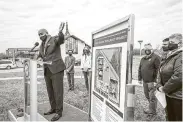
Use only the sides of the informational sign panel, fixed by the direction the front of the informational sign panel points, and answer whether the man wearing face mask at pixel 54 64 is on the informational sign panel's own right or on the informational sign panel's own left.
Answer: on the informational sign panel's own right

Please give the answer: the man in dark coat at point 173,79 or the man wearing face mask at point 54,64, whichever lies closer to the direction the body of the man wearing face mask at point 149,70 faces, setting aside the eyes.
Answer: the man wearing face mask

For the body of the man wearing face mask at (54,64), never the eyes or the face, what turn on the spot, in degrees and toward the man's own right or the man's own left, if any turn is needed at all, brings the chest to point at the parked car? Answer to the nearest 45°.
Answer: approximately 135° to the man's own right

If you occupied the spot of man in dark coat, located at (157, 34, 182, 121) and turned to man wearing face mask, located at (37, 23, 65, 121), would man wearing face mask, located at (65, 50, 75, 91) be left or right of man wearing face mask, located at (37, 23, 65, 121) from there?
right

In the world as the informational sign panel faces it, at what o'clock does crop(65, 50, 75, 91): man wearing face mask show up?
The man wearing face mask is roughly at 4 o'clock from the informational sign panel.

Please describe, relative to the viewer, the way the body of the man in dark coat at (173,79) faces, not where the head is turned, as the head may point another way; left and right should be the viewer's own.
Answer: facing to the left of the viewer

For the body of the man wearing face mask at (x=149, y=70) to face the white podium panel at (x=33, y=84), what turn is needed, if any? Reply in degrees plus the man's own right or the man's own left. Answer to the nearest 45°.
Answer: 0° — they already face it

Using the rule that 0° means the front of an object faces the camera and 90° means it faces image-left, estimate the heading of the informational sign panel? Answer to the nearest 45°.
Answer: approximately 45°
